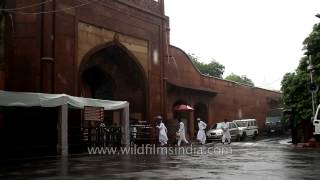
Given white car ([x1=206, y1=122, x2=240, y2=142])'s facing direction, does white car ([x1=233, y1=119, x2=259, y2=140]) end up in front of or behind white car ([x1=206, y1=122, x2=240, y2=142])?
behind

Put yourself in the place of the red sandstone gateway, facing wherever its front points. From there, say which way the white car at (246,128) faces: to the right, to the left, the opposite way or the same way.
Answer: to the right

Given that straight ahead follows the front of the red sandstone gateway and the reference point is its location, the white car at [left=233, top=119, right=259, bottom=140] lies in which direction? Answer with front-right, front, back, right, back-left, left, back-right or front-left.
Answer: left

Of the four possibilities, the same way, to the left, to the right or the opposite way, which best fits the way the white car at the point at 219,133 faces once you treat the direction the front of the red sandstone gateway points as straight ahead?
to the right

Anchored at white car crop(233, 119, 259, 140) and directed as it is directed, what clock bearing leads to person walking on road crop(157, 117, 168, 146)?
The person walking on road is roughly at 11 o'clock from the white car.

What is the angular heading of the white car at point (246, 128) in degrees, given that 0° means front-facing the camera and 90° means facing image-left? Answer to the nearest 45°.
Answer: approximately 45°

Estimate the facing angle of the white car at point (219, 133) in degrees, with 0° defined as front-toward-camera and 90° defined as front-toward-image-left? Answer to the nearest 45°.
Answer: approximately 45°

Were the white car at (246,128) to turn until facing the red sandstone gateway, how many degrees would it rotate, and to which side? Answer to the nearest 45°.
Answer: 0° — it already faces it

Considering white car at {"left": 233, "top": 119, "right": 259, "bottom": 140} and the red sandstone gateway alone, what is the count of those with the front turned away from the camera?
0

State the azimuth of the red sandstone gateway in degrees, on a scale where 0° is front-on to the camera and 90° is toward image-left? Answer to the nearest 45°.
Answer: approximately 315°

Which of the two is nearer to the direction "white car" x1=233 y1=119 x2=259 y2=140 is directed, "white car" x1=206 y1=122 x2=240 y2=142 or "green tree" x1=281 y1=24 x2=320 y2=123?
the white car

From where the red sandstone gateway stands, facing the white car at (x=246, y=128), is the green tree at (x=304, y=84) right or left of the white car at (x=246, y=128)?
right
